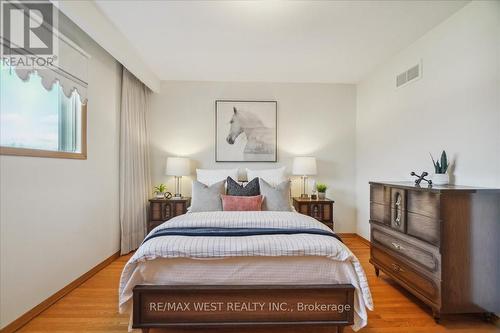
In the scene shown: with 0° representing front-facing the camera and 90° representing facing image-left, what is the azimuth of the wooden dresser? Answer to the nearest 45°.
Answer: approximately 45°

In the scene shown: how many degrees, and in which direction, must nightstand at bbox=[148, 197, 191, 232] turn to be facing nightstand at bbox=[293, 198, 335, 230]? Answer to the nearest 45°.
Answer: approximately 90° to its left

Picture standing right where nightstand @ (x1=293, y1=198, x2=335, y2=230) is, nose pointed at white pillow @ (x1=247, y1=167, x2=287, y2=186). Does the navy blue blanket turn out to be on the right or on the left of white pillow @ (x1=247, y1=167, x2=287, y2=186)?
left

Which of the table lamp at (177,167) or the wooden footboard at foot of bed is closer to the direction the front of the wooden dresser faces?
the wooden footboard at foot of bed

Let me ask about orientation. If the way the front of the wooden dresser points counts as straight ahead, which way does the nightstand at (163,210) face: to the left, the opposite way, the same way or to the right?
to the left

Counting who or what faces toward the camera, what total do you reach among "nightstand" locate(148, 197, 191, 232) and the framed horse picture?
2

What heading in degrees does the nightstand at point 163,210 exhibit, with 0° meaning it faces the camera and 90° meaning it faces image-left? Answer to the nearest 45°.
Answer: approximately 0°

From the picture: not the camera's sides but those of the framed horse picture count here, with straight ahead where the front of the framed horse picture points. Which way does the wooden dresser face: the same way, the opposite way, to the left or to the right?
to the right

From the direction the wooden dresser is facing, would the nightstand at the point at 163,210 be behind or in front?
in front

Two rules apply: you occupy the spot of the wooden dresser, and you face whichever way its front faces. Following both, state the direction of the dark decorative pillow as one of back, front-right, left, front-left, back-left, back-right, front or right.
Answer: front-right

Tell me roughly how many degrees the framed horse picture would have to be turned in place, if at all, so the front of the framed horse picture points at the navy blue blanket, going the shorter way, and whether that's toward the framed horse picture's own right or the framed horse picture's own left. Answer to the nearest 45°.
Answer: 0° — it already faces it

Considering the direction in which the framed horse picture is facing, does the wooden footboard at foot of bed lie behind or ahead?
ahead

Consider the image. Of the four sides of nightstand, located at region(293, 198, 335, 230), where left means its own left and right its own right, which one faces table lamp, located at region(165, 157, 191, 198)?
right
